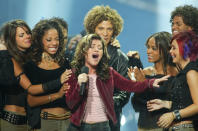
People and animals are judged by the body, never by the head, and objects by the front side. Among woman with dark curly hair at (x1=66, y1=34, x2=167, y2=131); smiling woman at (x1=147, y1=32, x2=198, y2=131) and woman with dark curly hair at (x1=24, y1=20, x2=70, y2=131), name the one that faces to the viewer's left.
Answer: the smiling woman

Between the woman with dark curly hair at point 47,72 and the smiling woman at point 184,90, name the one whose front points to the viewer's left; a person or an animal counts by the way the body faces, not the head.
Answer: the smiling woman

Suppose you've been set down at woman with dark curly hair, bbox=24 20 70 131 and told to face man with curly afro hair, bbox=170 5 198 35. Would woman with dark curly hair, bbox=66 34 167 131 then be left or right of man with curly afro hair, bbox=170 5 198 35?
right

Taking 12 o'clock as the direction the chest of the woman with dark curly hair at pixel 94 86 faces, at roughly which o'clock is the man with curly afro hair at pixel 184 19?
The man with curly afro hair is roughly at 8 o'clock from the woman with dark curly hair.

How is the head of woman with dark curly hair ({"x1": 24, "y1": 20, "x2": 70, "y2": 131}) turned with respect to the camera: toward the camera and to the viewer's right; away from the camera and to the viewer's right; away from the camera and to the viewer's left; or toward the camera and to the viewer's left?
toward the camera and to the viewer's right

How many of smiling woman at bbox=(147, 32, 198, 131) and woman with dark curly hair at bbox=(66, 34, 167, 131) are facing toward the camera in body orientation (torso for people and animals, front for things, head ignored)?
1

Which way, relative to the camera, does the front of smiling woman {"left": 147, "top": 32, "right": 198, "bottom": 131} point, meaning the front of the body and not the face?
to the viewer's left

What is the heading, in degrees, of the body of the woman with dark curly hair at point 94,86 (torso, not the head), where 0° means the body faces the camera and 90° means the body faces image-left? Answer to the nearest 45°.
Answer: approximately 0°

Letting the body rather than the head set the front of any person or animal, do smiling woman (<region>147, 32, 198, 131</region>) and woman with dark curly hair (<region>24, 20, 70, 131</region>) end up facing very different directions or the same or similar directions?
very different directions
